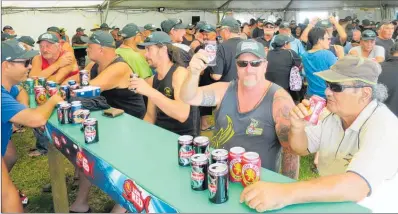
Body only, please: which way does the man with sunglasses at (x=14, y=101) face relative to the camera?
to the viewer's right

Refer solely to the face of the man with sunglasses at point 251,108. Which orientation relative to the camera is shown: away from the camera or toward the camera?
toward the camera

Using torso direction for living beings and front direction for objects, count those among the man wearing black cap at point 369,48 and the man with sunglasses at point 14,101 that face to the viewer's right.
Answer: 1

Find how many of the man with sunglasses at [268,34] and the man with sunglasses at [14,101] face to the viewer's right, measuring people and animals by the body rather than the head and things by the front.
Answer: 1

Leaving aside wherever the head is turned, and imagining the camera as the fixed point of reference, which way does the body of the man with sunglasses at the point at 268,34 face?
toward the camera

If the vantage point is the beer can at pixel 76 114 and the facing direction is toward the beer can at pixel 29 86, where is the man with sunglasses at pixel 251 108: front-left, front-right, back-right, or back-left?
back-right

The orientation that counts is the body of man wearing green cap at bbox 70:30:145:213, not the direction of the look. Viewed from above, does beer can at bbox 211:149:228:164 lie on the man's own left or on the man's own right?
on the man's own left

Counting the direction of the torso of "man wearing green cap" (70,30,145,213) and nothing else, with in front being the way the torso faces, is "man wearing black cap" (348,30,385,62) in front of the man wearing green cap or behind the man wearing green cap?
behind

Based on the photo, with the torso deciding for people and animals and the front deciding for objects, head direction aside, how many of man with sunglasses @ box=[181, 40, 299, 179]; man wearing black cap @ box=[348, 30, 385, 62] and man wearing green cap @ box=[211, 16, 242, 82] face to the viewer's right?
0

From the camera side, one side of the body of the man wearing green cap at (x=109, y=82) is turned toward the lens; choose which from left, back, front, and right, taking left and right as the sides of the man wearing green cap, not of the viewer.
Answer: left

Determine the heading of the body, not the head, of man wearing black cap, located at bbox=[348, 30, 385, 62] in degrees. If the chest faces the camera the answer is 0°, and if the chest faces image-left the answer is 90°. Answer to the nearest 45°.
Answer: approximately 0°

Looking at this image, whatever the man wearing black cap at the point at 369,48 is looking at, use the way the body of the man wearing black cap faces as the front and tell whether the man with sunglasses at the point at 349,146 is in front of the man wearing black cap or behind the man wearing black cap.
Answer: in front
